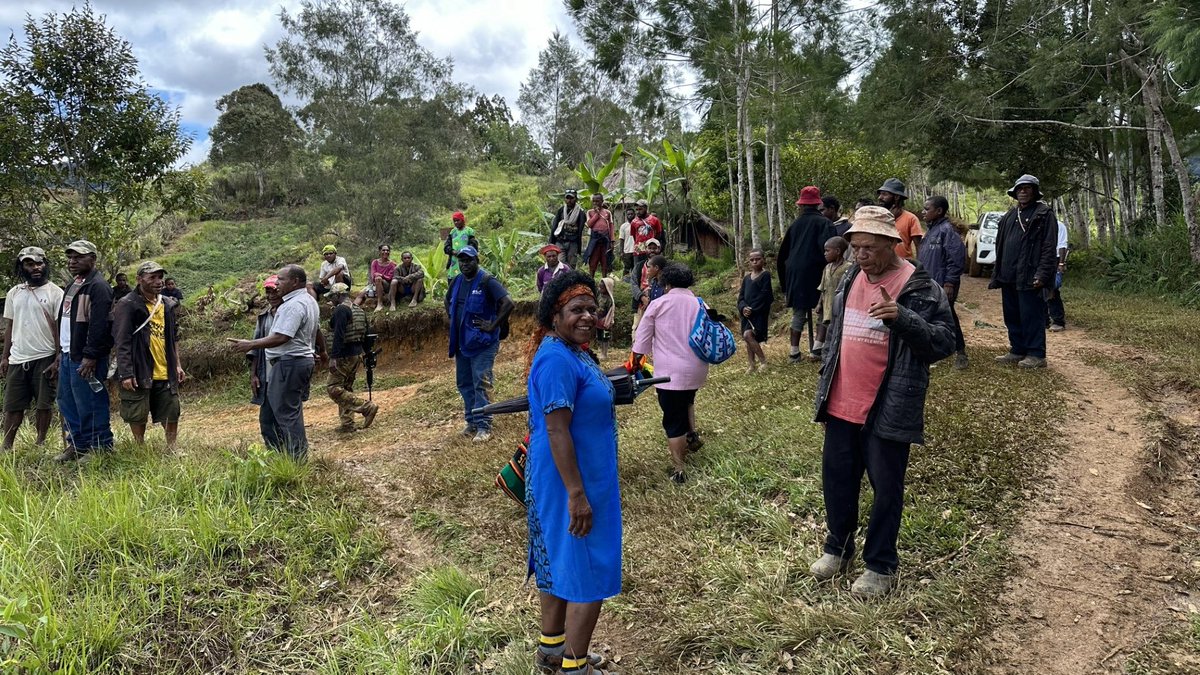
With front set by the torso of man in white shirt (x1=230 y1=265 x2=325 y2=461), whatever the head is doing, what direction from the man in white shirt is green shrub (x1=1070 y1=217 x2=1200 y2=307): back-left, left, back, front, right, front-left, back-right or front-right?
back

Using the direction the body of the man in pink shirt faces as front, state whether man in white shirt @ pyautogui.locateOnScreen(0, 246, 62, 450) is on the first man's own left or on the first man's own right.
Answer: on the first man's own right

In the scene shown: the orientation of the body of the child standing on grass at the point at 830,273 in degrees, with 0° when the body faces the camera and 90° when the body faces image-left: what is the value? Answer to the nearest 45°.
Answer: approximately 45°

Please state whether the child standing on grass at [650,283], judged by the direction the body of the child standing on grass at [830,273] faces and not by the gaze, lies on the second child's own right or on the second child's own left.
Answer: on the second child's own right

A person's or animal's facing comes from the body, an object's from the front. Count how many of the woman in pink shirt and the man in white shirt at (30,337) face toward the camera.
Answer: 1

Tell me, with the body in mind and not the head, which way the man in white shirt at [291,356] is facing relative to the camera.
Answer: to the viewer's left

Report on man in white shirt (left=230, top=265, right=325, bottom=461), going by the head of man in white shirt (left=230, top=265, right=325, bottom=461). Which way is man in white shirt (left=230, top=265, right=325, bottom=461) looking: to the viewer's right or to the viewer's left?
to the viewer's left

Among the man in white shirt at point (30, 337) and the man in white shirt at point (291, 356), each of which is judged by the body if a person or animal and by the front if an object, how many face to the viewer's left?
1

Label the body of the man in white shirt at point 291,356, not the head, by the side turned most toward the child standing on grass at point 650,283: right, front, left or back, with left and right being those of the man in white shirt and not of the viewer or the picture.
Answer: back

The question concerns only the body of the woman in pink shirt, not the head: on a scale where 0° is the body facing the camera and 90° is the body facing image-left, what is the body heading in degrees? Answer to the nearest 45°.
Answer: approximately 135°
